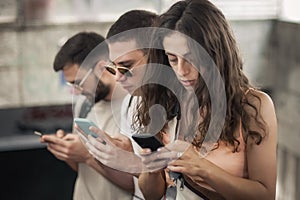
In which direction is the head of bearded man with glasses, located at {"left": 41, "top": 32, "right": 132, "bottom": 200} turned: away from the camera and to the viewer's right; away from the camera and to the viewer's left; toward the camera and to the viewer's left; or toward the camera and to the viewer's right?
toward the camera and to the viewer's left

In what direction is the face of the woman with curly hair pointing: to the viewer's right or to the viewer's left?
to the viewer's left

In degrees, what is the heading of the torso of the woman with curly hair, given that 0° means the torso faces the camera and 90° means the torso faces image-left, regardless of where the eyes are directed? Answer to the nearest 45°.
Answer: approximately 45°

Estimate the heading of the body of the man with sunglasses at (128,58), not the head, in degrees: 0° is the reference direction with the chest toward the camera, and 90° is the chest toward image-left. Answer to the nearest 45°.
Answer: approximately 45°

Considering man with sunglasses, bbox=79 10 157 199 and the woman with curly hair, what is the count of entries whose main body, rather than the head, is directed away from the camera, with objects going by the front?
0
